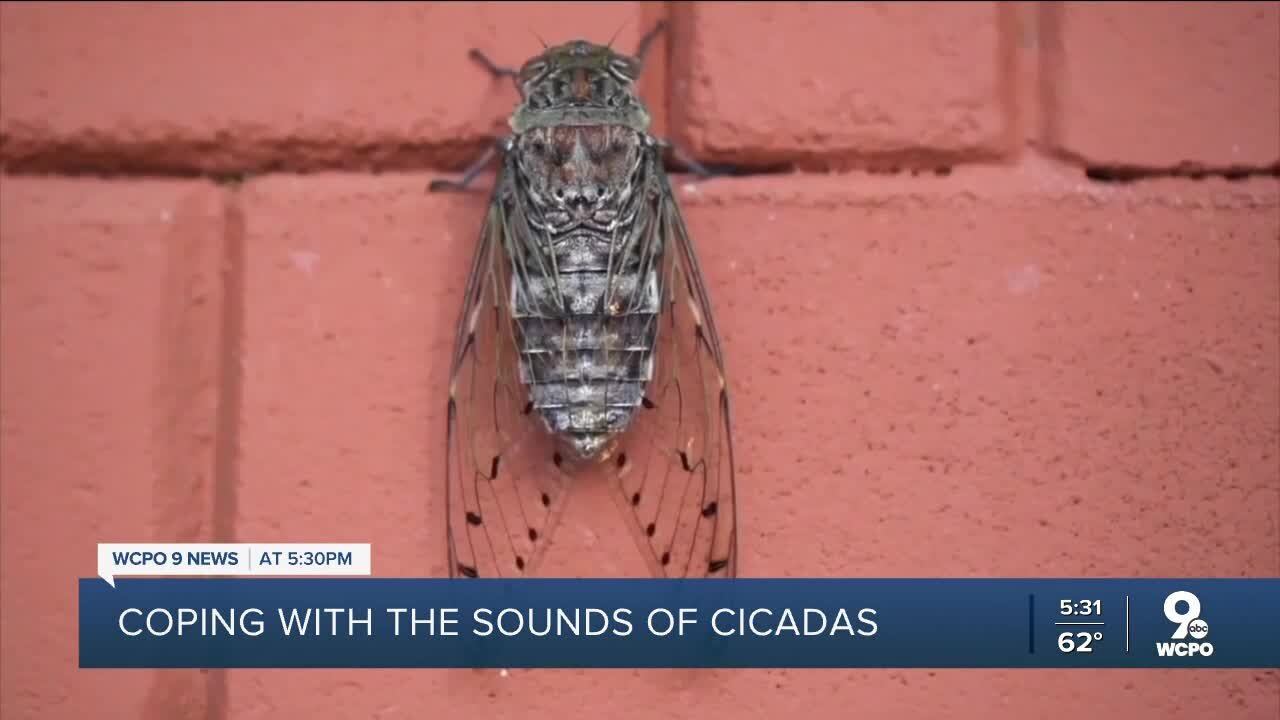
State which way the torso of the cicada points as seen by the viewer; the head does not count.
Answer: away from the camera
